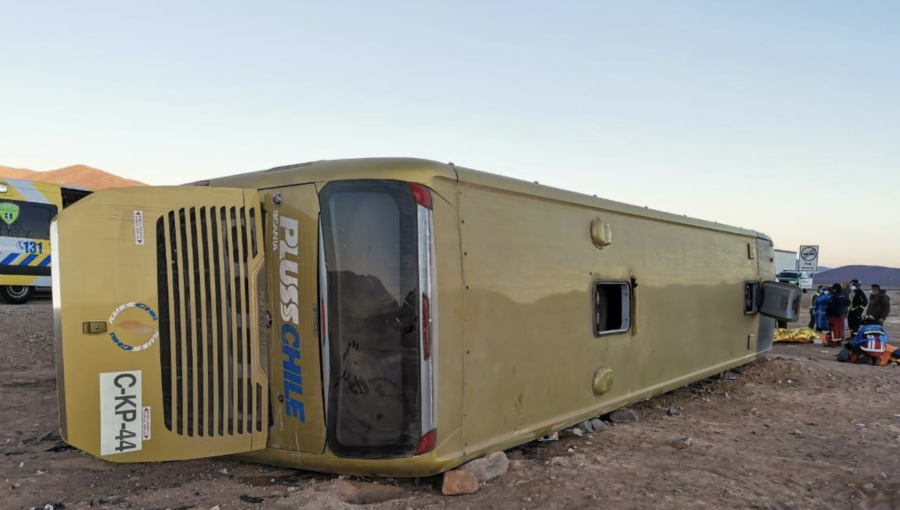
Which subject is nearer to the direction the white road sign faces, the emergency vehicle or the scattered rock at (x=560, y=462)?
the scattered rock

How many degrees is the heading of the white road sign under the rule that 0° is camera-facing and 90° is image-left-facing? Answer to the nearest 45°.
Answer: approximately 0°

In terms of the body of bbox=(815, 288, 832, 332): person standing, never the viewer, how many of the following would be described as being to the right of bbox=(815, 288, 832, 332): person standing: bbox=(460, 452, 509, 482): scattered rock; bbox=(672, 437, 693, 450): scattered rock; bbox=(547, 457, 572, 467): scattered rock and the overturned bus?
4

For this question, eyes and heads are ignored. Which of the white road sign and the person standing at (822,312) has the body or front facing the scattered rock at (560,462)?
the white road sign
